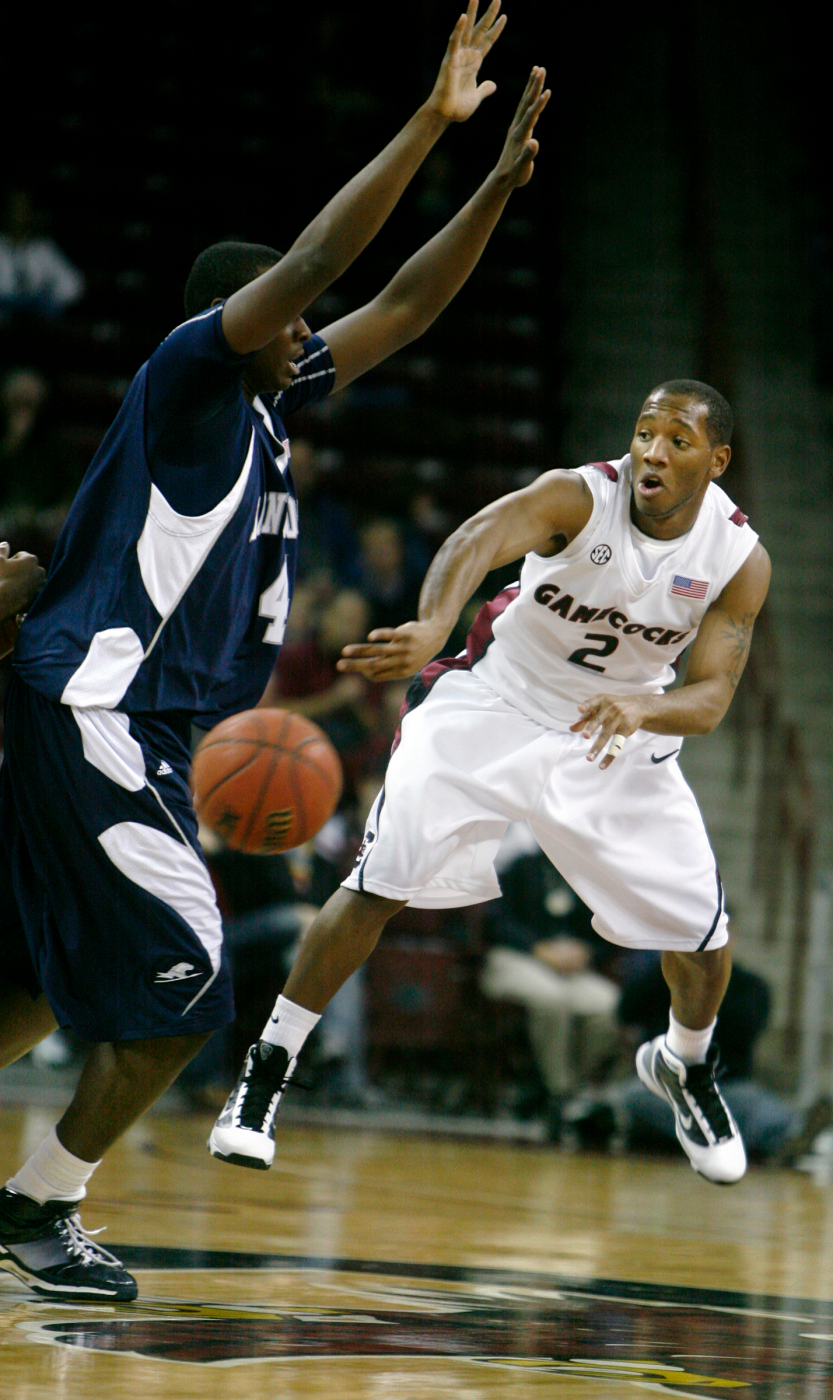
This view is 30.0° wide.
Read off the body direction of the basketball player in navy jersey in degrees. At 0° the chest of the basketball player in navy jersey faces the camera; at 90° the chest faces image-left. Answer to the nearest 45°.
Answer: approximately 270°

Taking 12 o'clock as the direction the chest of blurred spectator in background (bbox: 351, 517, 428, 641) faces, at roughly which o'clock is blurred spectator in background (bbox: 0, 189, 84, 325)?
blurred spectator in background (bbox: 0, 189, 84, 325) is roughly at 4 o'clock from blurred spectator in background (bbox: 351, 517, 428, 641).

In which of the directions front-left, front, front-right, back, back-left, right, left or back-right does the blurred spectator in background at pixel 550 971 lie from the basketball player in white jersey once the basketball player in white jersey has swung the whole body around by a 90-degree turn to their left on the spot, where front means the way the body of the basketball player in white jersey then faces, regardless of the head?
left

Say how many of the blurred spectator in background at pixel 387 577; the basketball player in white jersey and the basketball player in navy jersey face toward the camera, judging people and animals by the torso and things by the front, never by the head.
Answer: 2

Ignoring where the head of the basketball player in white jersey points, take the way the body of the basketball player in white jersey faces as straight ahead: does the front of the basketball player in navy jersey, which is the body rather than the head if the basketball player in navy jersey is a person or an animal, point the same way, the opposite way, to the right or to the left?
to the left

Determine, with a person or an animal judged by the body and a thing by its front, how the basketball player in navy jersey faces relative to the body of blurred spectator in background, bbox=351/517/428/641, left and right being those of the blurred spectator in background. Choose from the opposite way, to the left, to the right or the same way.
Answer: to the left

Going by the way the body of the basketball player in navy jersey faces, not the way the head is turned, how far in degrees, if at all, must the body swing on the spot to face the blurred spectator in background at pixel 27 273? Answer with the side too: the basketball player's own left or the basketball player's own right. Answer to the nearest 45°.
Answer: approximately 90° to the basketball player's own left

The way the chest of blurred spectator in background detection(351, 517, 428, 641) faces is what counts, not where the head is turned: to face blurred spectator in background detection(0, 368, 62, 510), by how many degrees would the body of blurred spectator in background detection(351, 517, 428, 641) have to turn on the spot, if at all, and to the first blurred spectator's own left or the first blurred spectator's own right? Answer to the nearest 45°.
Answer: approximately 90° to the first blurred spectator's own right

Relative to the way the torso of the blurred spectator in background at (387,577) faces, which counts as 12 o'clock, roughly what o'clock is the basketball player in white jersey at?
The basketball player in white jersey is roughly at 12 o'clock from the blurred spectator in background.

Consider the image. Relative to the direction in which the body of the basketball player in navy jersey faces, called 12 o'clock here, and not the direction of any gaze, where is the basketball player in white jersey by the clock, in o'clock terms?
The basketball player in white jersey is roughly at 11 o'clock from the basketball player in navy jersey.

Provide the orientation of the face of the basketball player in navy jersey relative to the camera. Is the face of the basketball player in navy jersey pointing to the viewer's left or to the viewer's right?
to the viewer's right
